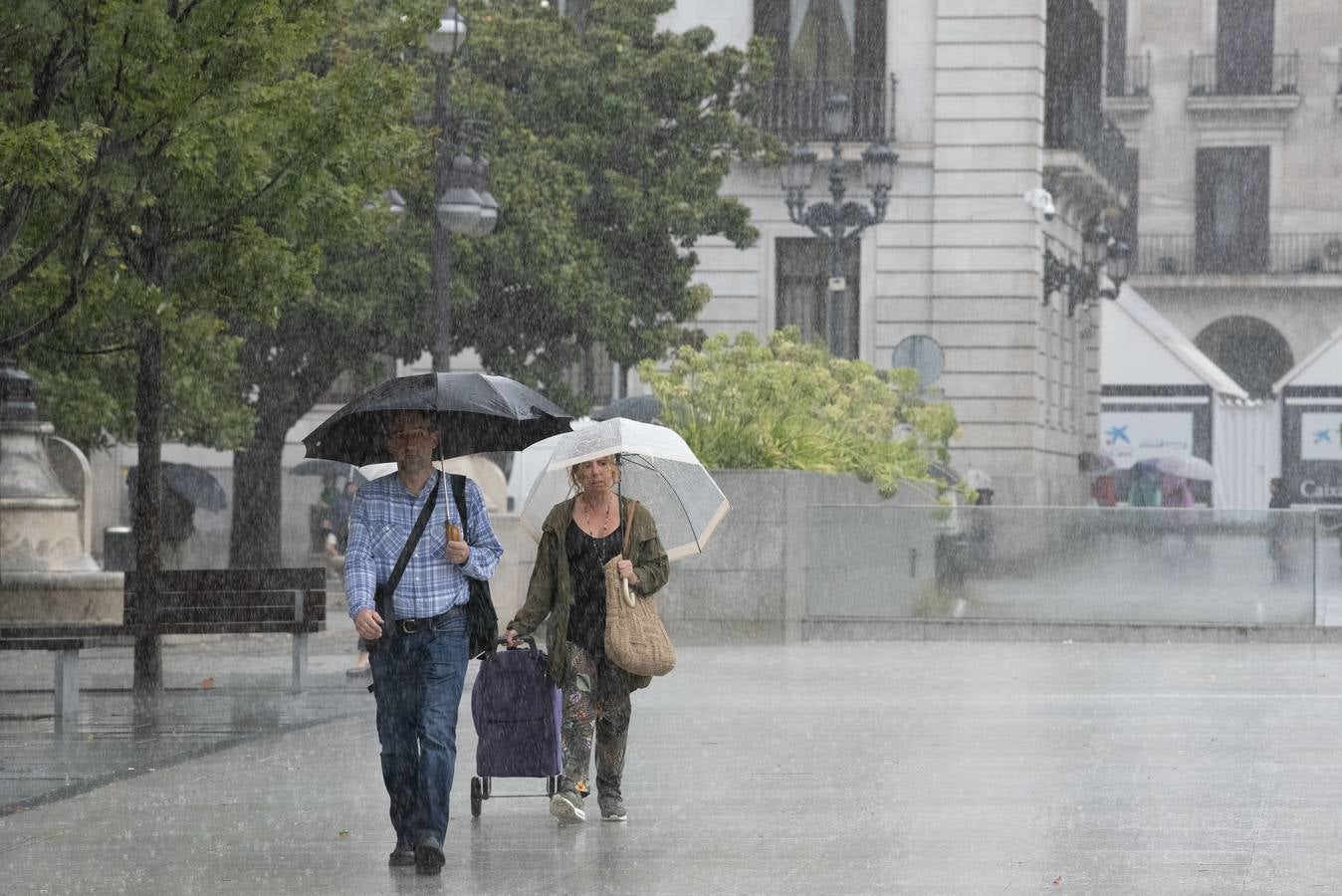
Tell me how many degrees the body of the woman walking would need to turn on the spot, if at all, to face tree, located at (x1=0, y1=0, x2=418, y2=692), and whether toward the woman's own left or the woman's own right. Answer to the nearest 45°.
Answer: approximately 135° to the woman's own right

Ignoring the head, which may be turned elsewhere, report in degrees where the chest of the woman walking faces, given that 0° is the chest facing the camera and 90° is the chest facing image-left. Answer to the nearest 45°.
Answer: approximately 0°

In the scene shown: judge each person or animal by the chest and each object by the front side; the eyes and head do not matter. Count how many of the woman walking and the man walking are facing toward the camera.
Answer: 2

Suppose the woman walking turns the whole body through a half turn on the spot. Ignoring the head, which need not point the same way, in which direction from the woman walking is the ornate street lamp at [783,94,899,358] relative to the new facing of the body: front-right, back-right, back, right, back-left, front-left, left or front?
front

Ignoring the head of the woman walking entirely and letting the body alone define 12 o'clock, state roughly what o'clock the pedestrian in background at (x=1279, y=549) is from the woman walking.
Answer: The pedestrian in background is roughly at 7 o'clock from the woman walking.

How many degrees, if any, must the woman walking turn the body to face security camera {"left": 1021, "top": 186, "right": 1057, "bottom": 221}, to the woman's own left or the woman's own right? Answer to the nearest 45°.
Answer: approximately 180°

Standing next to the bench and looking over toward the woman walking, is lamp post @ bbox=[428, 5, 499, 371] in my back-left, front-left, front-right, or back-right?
back-left

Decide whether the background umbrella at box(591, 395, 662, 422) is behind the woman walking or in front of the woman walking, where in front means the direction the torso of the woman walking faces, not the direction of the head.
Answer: behind
